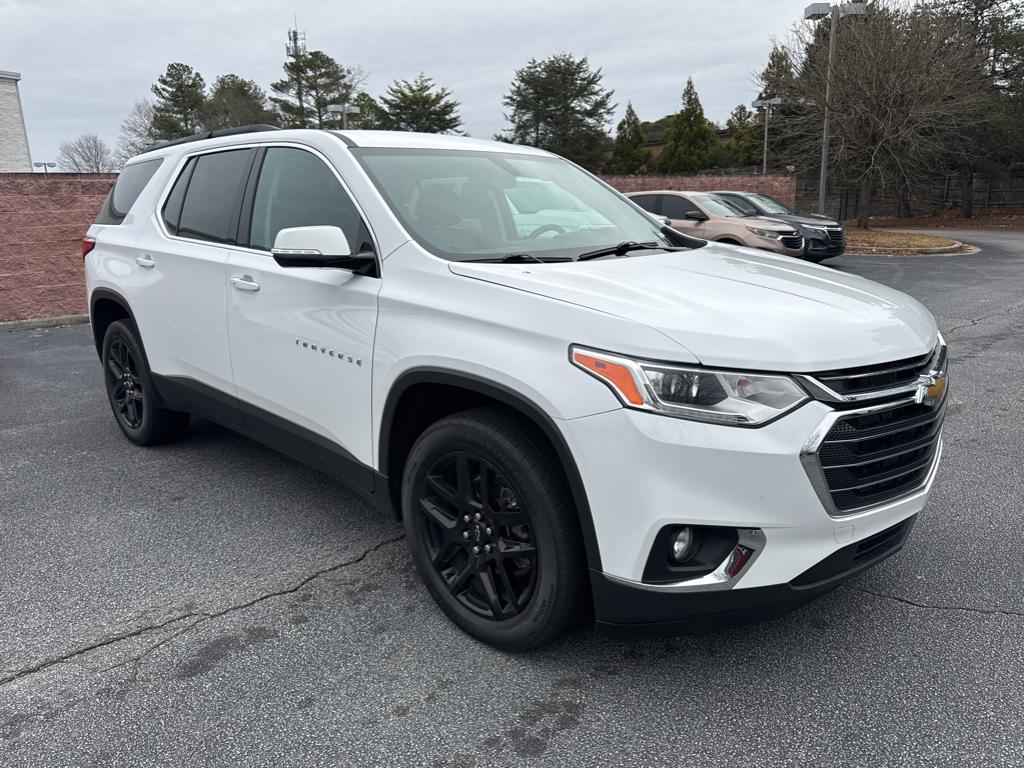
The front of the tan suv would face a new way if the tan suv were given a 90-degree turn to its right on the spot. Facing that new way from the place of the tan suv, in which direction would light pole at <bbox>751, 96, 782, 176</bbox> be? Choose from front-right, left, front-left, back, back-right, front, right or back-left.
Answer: back-right

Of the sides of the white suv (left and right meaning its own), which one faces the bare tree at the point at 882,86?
left

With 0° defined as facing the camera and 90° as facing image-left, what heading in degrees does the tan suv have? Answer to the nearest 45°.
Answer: approximately 315°

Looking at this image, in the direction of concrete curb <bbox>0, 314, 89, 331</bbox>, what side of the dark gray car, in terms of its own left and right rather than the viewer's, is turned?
right

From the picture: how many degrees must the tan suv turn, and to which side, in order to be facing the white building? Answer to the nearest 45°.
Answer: approximately 180°

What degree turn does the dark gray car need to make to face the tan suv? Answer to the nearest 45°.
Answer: approximately 90° to its right

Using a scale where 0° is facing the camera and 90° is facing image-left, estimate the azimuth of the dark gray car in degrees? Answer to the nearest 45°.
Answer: approximately 315°

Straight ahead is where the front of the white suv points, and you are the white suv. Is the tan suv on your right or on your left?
on your left

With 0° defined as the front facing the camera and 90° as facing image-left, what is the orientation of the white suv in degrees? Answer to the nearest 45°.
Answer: approximately 315°

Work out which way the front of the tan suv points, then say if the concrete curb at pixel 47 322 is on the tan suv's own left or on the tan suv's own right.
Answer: on the tan suv's own right

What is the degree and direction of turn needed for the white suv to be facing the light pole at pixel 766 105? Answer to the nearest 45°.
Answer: approximately 135° to its left
